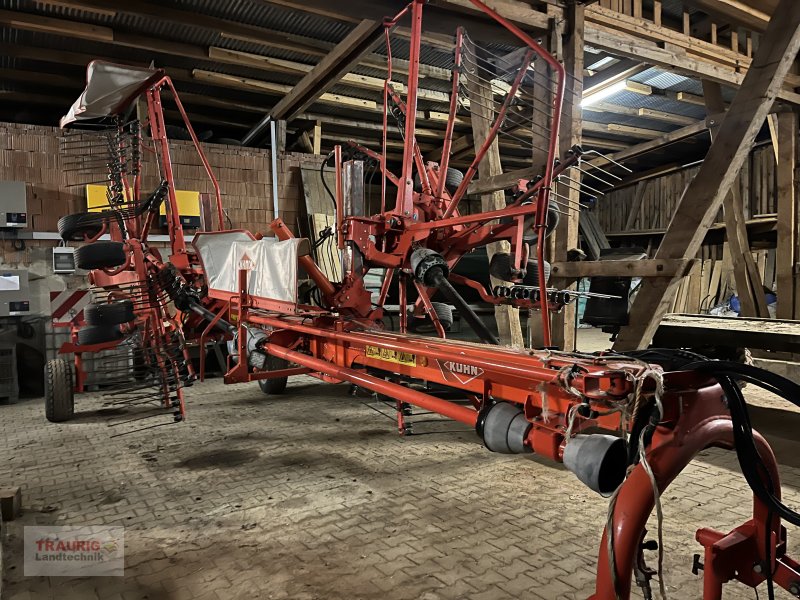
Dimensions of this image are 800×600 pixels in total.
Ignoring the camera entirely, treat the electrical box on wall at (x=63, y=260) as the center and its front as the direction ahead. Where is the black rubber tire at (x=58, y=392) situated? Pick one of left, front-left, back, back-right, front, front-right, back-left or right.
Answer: front

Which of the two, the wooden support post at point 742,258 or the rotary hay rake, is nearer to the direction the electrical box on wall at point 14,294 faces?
the rotary hay rake

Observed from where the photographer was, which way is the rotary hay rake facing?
facing the viewer and to the right of the viewer

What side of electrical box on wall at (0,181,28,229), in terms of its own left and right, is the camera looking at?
front

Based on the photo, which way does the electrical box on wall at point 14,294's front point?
toward the camera

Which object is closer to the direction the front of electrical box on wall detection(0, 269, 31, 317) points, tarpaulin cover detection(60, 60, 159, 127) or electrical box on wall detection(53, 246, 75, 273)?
the tarpaulin cover

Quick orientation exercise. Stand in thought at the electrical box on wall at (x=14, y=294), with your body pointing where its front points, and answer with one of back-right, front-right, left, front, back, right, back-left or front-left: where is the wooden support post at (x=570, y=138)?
front-left

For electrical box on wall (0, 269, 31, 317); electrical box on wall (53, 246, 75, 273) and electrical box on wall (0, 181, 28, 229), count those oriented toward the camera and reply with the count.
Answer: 3

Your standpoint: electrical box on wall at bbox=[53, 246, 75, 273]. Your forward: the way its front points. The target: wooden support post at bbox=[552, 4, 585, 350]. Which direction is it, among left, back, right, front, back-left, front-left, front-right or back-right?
front-left

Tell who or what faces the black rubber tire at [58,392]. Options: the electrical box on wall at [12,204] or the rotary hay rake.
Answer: the electrical box on wall

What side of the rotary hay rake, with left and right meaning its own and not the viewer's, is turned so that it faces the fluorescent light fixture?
left

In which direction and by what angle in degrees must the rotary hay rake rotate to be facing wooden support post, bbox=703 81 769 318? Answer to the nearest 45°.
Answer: approximately 90° to its left
